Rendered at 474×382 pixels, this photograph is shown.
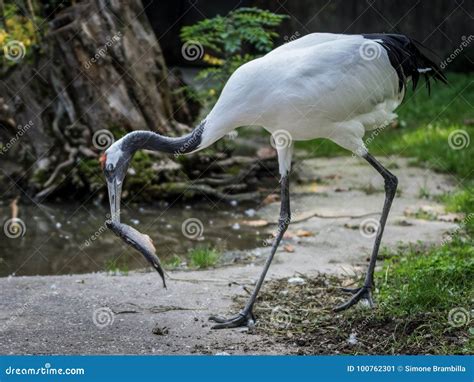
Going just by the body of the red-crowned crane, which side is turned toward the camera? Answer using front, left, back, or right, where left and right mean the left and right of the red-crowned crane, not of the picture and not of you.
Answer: left

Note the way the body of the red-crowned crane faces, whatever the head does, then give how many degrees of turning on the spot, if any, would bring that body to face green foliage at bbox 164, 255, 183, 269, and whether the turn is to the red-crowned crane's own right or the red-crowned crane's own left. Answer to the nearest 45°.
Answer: approximately 45° to the red-crowned crane's own right

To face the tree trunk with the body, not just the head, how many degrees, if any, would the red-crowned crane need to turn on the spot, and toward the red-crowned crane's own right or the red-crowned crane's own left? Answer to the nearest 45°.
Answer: approximately 45° to the red-crowned crane's own right

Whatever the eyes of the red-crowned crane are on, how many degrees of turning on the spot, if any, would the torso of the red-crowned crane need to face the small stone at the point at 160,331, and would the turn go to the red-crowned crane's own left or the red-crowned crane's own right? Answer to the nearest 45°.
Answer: approximately 45° to the red-crowned crane's own left
